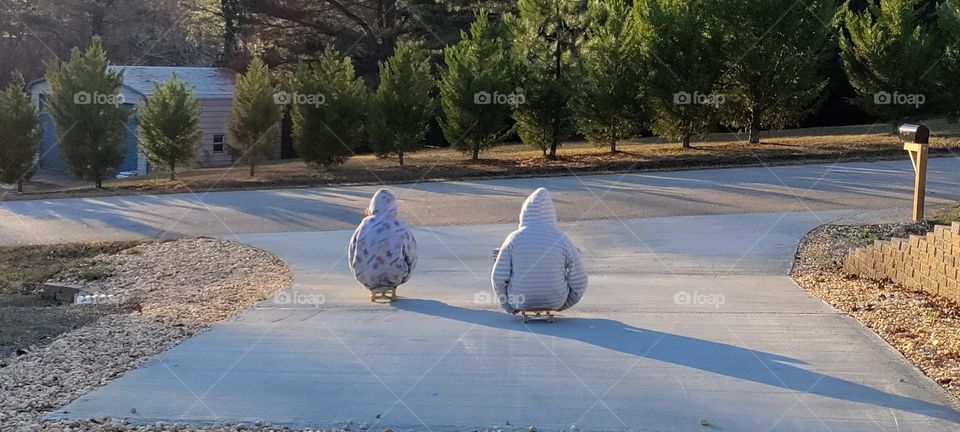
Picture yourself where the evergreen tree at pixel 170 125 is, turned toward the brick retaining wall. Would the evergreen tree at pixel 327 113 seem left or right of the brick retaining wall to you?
left

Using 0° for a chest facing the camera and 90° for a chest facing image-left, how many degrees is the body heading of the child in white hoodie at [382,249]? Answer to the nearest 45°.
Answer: approximately 180°

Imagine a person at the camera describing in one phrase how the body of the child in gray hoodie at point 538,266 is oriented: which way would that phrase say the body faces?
away from the camera

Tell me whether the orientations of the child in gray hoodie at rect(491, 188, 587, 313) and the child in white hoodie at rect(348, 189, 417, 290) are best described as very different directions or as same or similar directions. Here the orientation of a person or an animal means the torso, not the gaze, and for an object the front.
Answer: same or similar directions

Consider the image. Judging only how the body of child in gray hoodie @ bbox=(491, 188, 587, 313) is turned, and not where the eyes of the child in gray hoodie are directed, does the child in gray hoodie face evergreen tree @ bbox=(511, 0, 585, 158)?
yes

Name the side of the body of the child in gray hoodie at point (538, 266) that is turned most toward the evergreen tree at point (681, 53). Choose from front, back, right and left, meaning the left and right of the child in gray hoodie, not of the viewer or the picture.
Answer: front

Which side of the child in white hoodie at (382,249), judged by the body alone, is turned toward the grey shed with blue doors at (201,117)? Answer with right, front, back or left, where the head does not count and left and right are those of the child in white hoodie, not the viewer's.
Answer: front

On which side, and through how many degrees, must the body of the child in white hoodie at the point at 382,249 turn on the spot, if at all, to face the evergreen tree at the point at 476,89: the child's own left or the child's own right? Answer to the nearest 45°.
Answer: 0° — they already face it

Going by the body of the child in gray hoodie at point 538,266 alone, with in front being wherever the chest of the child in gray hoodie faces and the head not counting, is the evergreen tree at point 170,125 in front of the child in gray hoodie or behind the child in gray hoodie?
in front

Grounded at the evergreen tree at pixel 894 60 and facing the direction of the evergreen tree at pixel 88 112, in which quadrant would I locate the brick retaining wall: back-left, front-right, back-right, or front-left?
front-left

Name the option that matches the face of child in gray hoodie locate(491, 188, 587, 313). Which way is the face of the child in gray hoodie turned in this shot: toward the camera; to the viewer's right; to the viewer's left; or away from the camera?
away from the camera

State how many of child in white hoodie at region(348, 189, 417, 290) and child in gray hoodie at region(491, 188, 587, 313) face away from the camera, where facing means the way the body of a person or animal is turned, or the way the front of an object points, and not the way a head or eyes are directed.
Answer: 2

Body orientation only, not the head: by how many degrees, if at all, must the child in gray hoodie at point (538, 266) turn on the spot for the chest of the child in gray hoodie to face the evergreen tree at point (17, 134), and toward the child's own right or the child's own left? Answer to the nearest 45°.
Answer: approximately 45° to the child's own left
